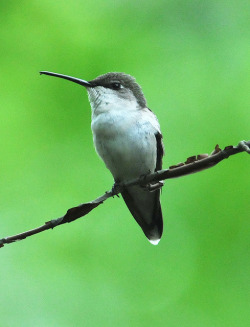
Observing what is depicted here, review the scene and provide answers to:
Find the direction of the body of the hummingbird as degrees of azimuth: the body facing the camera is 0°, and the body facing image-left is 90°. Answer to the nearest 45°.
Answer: approximately 45°
